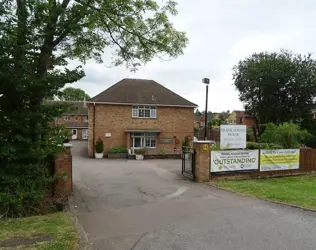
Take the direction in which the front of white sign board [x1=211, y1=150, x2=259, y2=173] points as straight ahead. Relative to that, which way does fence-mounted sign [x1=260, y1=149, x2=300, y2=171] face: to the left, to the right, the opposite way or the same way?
the same way

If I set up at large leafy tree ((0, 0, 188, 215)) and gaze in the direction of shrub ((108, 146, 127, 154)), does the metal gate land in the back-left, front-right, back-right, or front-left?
front-right

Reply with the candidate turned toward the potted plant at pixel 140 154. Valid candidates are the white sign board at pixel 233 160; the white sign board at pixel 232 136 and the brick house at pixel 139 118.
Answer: the brick house

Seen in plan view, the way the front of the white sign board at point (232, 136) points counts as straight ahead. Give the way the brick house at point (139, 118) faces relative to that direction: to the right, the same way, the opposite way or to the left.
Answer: the same way

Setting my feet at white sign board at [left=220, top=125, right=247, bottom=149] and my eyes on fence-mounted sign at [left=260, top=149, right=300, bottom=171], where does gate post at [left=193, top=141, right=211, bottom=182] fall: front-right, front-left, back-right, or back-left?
back-right

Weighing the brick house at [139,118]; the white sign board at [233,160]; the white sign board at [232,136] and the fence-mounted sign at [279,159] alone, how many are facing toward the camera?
4

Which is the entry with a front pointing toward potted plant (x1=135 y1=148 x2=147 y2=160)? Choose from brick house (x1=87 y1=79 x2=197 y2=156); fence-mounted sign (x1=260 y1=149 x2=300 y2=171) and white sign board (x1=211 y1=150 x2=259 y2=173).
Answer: the brick house

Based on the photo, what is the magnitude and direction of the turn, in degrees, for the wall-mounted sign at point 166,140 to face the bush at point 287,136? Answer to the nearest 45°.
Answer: approximately 45° to its left

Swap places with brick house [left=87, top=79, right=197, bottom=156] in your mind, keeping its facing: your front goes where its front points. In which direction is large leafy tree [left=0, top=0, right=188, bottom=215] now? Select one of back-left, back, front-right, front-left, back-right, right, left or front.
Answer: front

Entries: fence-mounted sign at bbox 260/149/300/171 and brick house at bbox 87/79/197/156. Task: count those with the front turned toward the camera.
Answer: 2

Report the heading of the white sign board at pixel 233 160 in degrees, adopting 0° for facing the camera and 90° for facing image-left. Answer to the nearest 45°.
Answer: approximately 0°

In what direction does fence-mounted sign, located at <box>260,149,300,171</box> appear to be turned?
toward the camera

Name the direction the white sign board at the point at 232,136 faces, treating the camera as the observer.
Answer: facing the viewer

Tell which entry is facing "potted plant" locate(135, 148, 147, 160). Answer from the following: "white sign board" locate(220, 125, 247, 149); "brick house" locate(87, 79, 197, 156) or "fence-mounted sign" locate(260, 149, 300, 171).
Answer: the brick house
